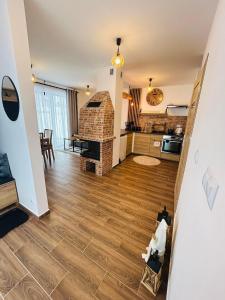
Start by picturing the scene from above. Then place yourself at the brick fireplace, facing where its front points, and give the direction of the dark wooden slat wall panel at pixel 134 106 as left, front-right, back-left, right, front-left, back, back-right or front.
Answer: back

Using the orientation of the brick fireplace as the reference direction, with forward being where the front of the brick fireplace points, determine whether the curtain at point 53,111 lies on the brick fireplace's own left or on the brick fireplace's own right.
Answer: on the brick fireplace's own right

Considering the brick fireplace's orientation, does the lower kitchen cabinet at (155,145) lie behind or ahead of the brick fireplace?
behind

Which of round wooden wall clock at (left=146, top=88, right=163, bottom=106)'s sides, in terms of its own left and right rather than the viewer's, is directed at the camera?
front

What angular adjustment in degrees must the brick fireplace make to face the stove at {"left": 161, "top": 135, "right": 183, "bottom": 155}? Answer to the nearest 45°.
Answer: approximately 135° to its left

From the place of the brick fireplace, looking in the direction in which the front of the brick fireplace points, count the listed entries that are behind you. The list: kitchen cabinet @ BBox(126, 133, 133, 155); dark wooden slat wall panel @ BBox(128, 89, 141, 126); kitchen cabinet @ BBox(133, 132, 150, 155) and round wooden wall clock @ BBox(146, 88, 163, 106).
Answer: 4

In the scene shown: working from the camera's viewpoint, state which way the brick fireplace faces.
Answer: facing the viewer and to the left of the viewer

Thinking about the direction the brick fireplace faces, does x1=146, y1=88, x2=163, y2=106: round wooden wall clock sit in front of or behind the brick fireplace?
behind

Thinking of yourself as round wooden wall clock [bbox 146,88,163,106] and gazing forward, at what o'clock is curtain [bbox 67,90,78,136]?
The curtain is roughly at 3 o'clock from the round wooden wall clock.

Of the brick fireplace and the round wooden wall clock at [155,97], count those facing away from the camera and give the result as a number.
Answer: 0

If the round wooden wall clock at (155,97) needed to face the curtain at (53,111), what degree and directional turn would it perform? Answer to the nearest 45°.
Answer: approximately 90° to its right

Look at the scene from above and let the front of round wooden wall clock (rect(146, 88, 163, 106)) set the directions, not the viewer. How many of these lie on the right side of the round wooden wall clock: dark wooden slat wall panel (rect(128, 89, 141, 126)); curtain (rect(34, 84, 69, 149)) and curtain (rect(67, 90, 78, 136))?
3
